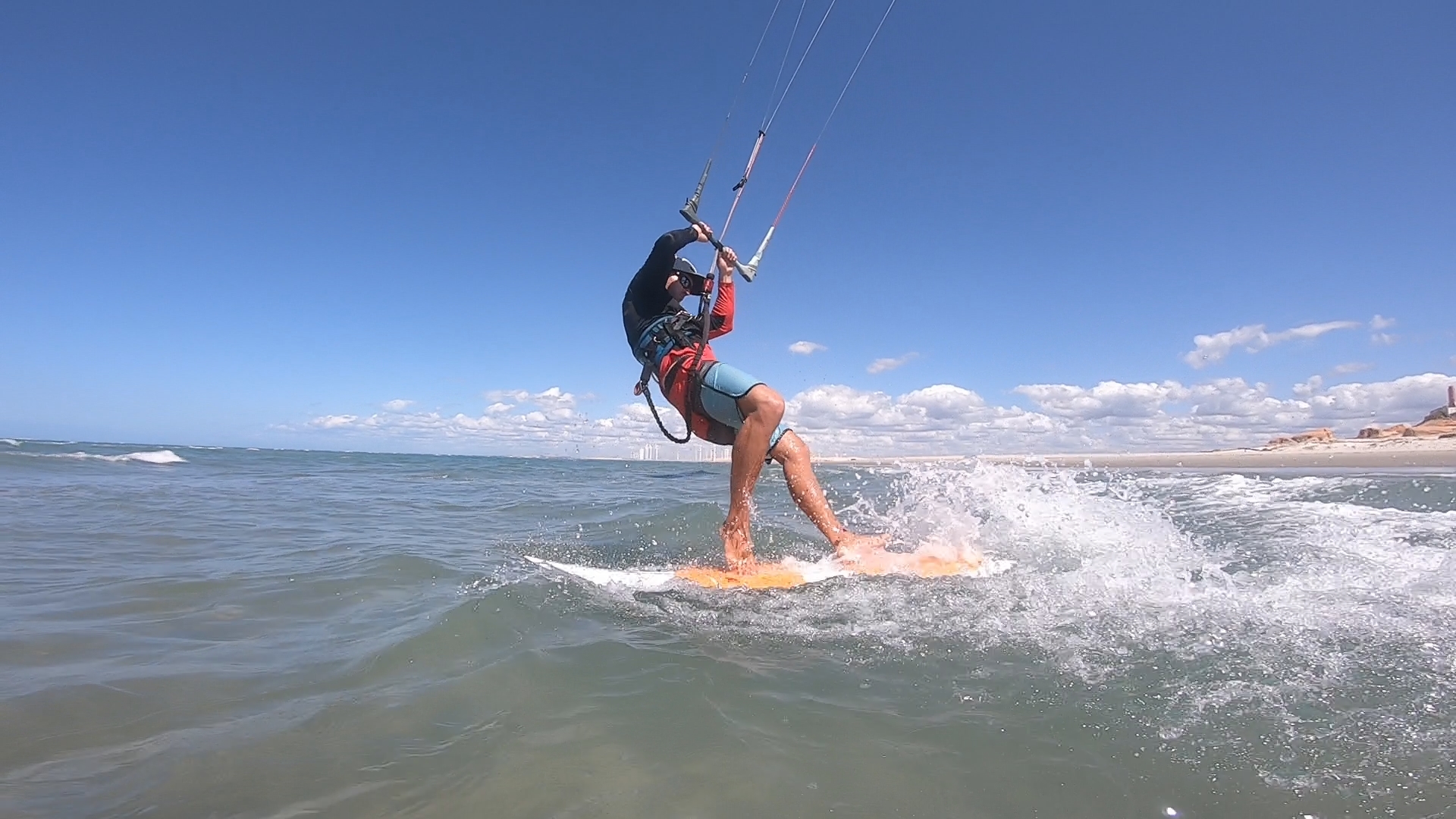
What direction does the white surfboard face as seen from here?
to the viewer's left
